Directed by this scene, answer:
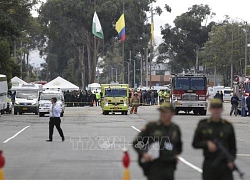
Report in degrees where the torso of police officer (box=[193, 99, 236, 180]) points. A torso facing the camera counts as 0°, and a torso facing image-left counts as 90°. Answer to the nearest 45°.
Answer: approximately 0°

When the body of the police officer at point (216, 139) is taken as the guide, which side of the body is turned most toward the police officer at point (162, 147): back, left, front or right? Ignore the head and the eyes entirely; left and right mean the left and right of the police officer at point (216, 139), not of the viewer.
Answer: right
